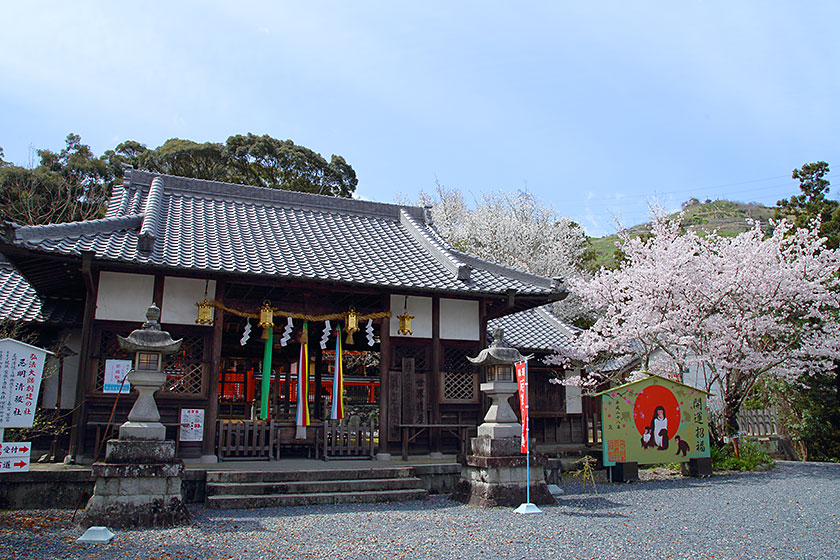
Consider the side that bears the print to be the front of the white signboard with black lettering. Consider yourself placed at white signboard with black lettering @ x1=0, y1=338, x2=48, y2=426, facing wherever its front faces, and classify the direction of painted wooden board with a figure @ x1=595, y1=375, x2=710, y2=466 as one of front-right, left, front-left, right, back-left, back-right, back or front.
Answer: left

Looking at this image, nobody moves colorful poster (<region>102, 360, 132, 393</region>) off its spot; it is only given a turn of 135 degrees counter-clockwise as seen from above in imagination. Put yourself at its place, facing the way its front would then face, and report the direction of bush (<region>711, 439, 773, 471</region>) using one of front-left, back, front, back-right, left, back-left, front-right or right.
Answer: front-right

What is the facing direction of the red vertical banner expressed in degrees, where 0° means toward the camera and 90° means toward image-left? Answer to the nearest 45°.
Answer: approximately 0°

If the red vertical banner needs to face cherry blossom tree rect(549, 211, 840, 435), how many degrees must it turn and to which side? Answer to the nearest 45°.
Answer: approximately 135° to its left

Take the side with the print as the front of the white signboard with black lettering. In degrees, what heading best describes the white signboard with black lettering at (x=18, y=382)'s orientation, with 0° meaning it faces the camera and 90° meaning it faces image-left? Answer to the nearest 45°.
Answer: approximately 0°

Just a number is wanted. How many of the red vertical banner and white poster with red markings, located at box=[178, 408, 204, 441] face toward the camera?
2

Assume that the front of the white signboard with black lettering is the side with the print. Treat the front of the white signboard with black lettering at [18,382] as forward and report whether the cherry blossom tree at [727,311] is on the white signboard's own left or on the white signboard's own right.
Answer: on the white signboard's own left

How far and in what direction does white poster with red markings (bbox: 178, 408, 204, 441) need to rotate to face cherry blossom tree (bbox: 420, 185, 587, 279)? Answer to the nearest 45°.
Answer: approximately 135° to its left
